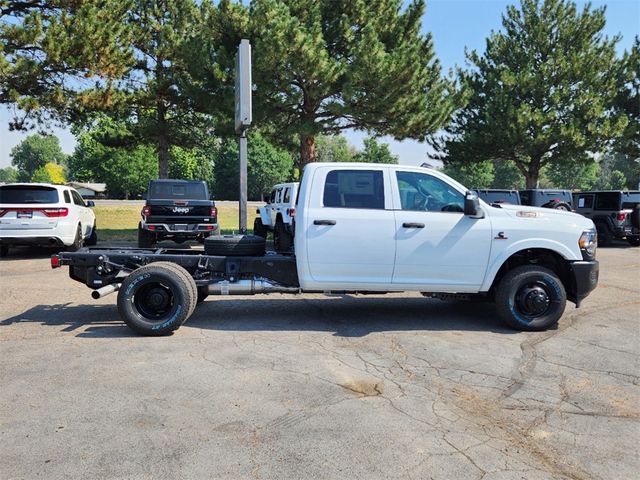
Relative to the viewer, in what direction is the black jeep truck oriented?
away from the camera

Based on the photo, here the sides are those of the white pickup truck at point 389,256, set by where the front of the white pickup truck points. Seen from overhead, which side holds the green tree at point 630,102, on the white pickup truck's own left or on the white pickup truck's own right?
on the white pickup truck's own left

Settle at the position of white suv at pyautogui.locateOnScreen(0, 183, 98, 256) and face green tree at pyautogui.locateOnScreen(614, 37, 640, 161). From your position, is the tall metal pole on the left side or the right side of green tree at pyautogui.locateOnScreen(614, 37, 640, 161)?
right

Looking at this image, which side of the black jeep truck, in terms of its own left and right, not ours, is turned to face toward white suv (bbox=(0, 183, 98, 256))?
left

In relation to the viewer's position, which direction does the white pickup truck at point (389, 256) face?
facing to the right of the viewer

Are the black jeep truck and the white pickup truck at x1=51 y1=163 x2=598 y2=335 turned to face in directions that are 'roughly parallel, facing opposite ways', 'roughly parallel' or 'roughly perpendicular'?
roughly perpendicular

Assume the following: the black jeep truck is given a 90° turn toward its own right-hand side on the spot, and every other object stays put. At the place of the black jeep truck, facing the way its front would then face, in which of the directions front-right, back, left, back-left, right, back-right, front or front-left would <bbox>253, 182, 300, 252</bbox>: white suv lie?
front
